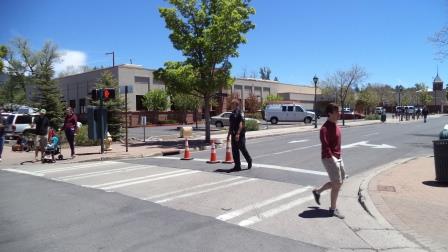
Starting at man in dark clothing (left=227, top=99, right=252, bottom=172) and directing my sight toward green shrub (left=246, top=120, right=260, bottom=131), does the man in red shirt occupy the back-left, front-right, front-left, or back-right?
back-right

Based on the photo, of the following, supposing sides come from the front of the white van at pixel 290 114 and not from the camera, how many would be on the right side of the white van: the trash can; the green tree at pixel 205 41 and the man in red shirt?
3

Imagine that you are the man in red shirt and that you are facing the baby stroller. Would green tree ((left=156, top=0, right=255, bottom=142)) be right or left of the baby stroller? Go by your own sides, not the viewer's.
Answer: right

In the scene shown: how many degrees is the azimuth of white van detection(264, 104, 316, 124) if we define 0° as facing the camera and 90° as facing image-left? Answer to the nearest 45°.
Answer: approximately 270°

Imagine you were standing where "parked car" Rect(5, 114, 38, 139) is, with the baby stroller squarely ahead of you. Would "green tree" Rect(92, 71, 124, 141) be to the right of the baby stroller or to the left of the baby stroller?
left

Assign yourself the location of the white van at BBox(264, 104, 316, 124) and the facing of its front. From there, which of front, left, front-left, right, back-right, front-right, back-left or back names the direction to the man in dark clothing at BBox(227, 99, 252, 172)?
right

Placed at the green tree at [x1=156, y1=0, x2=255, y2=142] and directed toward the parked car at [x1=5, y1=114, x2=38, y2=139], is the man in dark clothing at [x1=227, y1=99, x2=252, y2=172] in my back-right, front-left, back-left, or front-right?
back-left

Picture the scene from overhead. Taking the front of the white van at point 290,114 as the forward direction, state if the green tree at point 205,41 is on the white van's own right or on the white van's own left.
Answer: on the white van's own right
